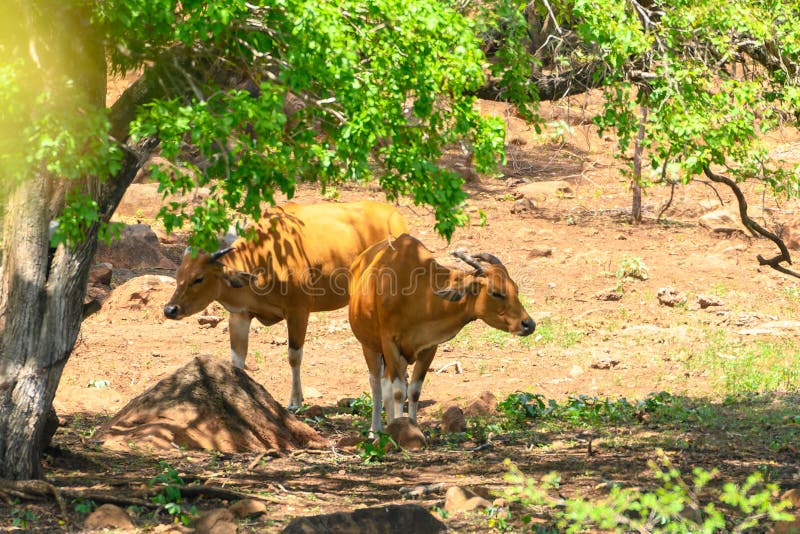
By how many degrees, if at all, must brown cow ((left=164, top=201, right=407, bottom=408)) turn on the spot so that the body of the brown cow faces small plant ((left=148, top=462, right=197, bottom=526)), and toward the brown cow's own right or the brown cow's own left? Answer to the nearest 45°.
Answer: approximately 45° to the brown cow's own left

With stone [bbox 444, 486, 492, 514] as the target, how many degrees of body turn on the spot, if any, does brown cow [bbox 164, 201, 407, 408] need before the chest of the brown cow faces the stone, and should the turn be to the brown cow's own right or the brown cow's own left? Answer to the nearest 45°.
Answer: approximately 45° to the brown cow's own left

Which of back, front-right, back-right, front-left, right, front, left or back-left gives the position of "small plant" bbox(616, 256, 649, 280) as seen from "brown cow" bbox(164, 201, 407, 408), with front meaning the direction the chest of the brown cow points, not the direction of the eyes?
back

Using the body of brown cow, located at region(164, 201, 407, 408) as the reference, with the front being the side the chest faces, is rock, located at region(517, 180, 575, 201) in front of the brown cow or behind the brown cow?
behind

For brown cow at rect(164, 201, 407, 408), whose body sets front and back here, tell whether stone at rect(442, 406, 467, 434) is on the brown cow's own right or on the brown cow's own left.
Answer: on the brown cow's own left

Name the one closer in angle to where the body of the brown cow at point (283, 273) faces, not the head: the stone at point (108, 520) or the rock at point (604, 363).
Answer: the stone

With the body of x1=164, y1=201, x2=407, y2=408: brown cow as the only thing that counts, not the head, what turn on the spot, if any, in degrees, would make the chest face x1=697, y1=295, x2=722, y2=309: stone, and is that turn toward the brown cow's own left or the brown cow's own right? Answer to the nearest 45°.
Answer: approximately 180°

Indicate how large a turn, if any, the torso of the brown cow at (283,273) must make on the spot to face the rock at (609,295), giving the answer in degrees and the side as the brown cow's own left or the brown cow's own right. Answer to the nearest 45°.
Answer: approximately 180°

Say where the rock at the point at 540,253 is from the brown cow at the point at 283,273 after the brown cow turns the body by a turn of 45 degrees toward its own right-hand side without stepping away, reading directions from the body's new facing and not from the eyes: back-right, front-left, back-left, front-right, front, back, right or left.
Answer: back-right

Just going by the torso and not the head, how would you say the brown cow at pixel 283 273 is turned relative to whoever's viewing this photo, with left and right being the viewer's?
facing the viewer and to the left of the viewer

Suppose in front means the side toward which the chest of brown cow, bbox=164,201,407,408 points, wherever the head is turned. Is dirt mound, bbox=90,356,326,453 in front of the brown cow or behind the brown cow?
in front

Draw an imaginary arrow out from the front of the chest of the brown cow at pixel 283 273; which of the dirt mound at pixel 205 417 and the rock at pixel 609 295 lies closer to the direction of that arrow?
the dirt mound

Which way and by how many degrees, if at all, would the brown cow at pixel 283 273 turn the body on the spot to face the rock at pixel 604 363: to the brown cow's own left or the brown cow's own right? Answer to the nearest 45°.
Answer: approximately 135° to the brown cow's own left

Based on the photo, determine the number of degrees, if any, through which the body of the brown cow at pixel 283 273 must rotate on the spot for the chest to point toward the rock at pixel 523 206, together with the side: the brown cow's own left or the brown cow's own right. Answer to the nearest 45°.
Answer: approximately 180°

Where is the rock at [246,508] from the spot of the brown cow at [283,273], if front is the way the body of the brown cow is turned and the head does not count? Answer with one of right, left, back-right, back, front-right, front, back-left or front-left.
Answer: front-left

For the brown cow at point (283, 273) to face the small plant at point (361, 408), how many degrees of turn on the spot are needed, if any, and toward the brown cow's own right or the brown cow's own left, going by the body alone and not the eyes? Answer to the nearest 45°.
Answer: approximately 90° to the brown cow's own left
